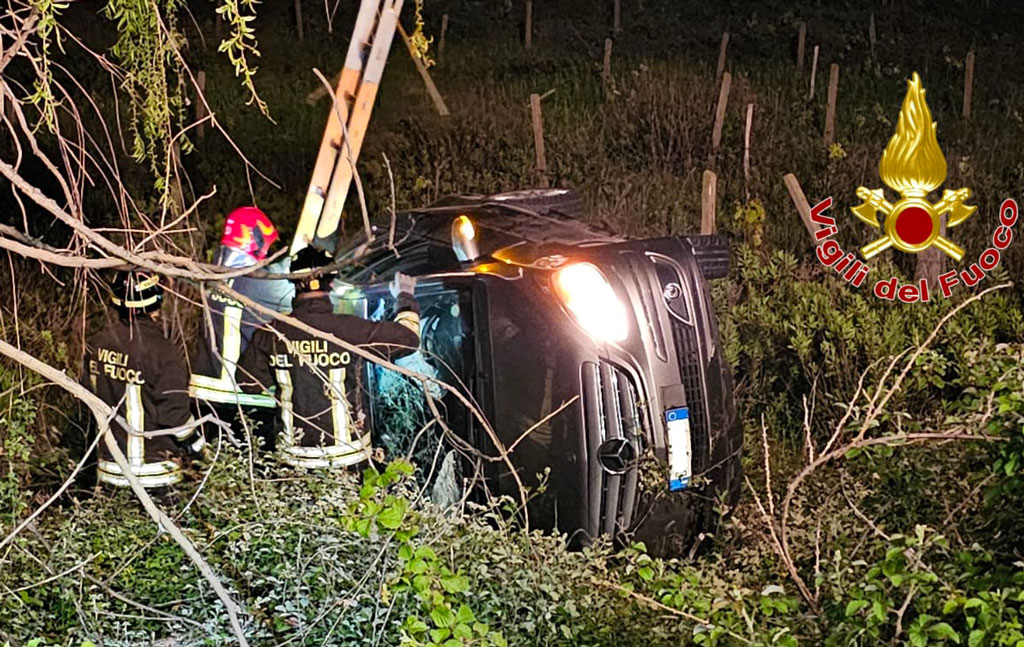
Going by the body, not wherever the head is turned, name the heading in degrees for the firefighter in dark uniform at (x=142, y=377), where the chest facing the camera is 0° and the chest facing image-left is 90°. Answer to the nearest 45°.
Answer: approximately 225°

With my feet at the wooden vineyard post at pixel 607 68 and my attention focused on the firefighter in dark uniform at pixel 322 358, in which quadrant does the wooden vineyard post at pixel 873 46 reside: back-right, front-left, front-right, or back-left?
back-left

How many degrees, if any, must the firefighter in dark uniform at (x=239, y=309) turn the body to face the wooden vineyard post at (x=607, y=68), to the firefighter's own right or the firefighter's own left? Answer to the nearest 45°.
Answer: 0° — they already face it

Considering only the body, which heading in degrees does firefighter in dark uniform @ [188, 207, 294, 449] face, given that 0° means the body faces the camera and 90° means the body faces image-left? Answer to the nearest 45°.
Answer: approximately 225°

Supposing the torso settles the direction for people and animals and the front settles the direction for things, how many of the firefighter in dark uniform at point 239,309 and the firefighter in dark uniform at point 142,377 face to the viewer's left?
0

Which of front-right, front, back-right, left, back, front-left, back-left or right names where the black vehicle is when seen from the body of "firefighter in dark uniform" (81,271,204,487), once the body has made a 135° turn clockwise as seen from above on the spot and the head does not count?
front-left

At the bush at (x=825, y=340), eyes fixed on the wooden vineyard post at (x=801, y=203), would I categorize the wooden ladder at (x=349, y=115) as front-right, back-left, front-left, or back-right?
back-left

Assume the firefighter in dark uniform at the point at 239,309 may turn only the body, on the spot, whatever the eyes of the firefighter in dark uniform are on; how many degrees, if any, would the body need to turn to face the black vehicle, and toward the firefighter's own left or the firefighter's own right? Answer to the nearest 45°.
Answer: approximately 90° to the firefighter's own right

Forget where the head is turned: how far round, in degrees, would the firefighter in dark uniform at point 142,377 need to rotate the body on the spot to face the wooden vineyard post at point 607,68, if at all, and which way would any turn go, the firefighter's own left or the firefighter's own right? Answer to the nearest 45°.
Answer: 0° — they already face it

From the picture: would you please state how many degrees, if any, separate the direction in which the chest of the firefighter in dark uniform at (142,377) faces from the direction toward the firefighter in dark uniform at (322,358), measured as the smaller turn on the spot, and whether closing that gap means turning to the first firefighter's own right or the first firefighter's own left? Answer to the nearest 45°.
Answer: approximately 90° to the first firefighter's own right

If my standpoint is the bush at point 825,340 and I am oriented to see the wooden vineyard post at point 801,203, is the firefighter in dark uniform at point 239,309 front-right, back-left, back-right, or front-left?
back-left

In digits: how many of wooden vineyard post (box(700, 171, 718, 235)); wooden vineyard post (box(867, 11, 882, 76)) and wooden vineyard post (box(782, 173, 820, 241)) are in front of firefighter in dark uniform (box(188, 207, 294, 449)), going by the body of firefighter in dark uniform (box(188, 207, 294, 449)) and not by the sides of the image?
3

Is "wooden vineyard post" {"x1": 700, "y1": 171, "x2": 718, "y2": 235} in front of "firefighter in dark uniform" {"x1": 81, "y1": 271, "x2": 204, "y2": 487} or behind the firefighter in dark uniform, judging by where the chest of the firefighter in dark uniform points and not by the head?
in front

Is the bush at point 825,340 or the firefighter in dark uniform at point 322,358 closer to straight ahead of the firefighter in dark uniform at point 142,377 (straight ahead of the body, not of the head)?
the bush
